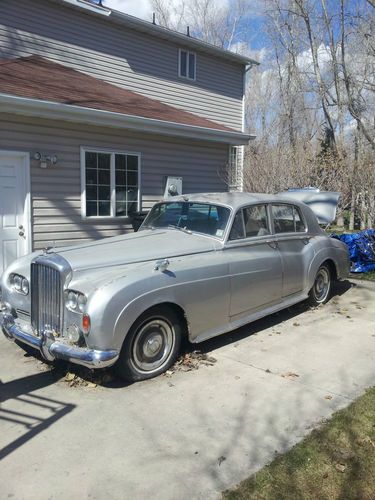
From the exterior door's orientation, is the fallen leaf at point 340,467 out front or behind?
out front

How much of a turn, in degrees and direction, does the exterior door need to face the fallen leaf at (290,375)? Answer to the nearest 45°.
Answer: approximately 45° to its left

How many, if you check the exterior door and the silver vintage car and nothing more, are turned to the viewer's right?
0

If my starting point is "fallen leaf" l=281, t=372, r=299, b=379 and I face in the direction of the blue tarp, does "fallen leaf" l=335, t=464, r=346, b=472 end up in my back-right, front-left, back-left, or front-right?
back-right

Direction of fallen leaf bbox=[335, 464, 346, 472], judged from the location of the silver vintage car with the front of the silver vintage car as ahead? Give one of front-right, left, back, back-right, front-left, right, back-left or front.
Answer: left

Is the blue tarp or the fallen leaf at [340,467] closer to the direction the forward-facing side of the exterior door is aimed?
the fallen leaf

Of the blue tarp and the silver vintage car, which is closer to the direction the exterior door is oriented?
the silver vintage car

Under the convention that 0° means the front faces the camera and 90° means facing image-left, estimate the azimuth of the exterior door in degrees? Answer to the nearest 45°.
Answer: approximately 0°

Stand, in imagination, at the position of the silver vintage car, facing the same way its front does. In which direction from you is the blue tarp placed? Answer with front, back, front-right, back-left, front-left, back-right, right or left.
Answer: back

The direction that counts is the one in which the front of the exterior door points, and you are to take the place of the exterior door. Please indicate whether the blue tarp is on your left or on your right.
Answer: on your left

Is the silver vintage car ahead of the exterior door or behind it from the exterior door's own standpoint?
ahead

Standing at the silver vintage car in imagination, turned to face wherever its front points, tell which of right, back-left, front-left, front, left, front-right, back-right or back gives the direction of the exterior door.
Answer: right

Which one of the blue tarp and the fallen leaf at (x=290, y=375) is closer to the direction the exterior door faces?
the fallen leaf

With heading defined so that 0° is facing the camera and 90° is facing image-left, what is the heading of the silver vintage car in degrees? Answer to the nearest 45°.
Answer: approximately 45°
